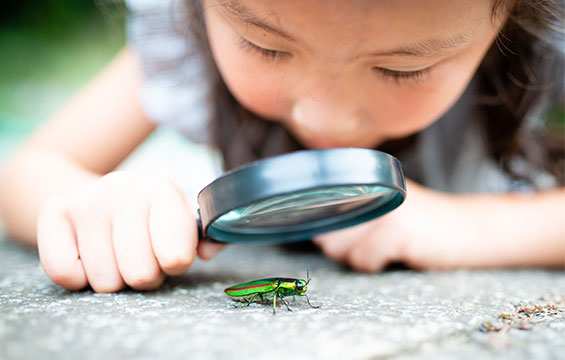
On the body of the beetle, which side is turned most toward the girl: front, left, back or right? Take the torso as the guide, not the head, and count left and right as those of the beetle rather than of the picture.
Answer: left

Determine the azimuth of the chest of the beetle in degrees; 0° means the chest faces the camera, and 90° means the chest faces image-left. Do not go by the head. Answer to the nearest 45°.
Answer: approximately 270°
